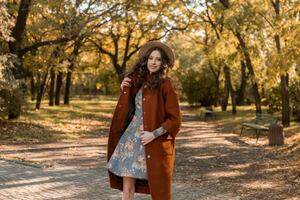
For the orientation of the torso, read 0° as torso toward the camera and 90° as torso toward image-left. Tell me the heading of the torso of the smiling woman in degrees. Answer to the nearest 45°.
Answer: approximately 45°
